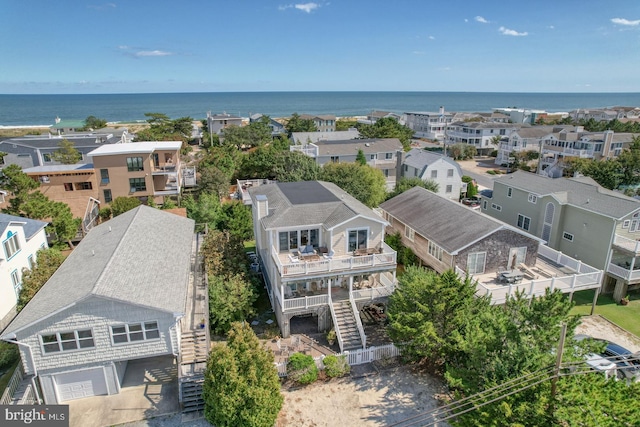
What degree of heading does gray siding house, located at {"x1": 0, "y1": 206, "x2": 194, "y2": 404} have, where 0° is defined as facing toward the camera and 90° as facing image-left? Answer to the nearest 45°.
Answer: approximately 0°

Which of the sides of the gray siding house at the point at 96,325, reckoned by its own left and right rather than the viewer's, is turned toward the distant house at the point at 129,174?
back

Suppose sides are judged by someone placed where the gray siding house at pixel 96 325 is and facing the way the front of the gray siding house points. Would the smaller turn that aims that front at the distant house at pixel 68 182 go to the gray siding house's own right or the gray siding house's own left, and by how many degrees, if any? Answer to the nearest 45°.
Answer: approximately 180°

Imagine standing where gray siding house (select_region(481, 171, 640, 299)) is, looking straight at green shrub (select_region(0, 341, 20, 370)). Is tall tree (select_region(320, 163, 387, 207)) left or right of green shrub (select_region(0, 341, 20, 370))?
right

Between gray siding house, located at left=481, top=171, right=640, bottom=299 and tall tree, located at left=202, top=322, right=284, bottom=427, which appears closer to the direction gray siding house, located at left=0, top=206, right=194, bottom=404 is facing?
the tall tree

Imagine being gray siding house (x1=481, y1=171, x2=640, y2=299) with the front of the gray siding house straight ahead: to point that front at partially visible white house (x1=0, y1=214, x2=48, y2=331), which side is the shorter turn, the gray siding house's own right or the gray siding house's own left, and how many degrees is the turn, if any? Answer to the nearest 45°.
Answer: approximately 90° to the gray siding house's own right

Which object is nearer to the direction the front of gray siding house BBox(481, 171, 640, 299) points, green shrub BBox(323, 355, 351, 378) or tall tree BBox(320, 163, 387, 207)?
the green shrub

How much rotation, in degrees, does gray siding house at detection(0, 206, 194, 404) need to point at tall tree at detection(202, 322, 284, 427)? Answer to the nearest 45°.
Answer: approximately 45° to its left

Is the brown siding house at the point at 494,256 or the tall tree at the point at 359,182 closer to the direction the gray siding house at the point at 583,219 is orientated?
the brown siding house
